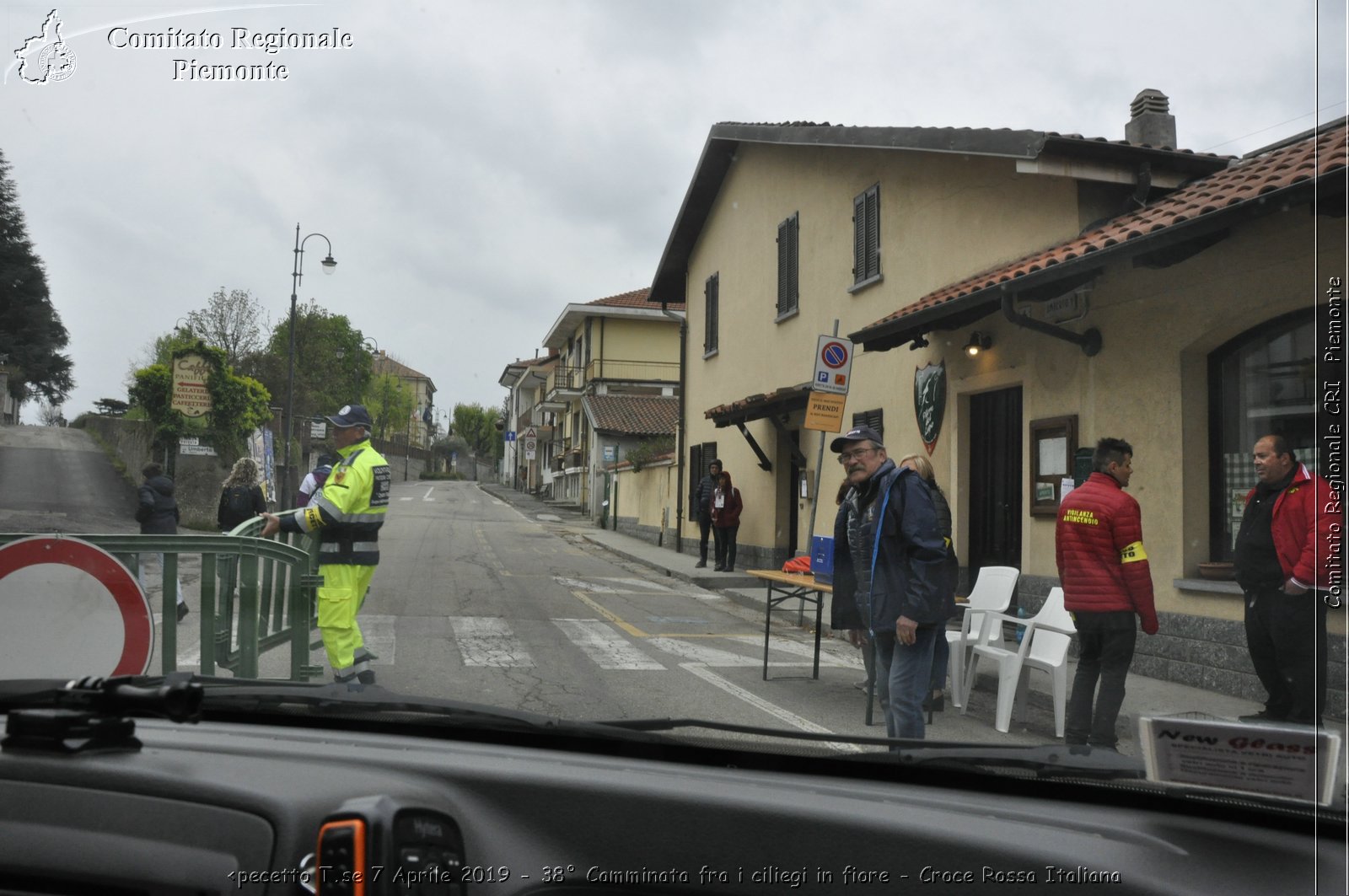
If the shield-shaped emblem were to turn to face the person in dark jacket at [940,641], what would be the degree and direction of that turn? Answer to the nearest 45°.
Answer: approximately 45° to its left

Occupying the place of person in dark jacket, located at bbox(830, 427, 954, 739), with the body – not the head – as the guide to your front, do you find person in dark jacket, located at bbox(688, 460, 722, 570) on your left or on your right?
on your right

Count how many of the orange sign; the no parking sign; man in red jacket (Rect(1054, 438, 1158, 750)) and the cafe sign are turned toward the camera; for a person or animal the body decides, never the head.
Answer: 3

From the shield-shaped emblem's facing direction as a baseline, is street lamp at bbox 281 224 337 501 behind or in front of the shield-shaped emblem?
in front

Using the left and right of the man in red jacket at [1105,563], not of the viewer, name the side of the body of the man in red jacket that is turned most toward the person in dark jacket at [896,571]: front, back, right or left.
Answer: back

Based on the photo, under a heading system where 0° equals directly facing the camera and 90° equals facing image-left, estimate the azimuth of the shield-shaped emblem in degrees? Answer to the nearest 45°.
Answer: approximately 45°

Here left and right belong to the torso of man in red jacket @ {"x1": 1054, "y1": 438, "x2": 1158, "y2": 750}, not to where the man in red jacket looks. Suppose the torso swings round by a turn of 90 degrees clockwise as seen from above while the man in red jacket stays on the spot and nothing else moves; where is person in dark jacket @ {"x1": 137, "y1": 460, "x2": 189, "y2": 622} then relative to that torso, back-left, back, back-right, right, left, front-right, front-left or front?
right

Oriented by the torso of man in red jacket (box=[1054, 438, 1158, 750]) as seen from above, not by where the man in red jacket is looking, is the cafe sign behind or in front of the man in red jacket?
behind
